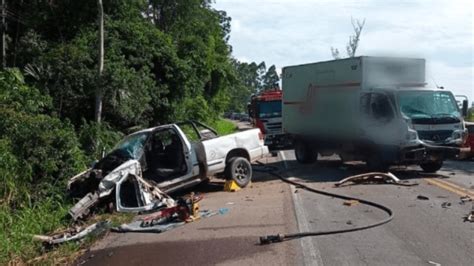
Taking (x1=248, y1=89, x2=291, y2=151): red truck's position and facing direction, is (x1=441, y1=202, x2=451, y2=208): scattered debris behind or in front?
in front

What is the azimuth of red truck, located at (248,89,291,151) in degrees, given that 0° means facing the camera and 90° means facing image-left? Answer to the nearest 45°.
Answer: approximately 0°

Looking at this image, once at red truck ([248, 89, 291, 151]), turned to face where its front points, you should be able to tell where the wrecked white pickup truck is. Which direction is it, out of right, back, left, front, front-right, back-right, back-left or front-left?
front

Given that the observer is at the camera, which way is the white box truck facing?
facing the viewer and to the right of the viewer

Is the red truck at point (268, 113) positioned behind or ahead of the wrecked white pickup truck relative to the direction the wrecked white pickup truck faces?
behind

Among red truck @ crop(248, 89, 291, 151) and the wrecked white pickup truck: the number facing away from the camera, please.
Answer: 0

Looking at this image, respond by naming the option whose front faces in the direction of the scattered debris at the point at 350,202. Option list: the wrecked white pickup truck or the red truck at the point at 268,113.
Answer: the red truck

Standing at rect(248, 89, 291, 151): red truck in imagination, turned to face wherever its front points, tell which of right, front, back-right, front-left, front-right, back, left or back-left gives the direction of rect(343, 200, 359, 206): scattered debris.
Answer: front

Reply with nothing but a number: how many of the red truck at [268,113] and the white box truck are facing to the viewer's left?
0

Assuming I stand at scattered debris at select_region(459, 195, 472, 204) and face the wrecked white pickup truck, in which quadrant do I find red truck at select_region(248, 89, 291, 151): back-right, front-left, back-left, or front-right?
front-right

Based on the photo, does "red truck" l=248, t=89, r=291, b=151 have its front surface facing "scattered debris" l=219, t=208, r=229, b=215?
yes

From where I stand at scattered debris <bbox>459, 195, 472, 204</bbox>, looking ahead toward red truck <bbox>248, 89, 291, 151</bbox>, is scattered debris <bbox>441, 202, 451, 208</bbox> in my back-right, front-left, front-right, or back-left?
back-left

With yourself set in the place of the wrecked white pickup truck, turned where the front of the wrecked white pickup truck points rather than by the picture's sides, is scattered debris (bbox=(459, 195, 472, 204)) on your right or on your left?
on your left
